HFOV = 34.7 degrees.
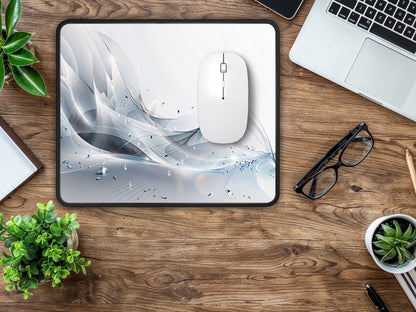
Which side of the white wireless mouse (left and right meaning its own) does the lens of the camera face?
back

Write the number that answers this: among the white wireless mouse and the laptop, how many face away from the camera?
1

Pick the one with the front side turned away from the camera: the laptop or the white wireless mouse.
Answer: the white wireless mouse

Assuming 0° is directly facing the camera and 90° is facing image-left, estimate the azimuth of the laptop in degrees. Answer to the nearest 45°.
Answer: approximately 45°
